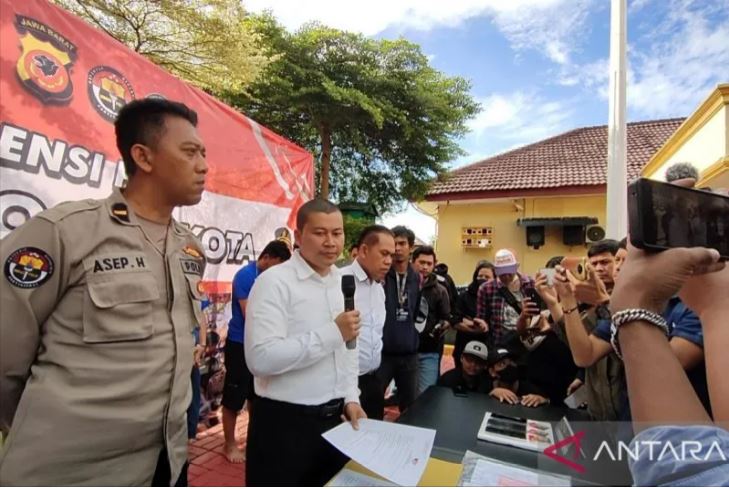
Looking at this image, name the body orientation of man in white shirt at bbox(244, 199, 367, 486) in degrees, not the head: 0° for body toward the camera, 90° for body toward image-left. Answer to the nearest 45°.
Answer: approximately 315°

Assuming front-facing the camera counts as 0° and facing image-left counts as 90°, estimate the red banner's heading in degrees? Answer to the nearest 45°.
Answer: approximately 315°

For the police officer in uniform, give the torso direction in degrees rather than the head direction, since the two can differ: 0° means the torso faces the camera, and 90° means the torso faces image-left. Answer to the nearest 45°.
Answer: approximately 315°

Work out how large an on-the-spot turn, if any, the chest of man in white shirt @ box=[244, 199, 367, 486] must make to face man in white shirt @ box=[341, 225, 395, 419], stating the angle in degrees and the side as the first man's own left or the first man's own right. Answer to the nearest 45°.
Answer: approximately 90° to the first man's own left

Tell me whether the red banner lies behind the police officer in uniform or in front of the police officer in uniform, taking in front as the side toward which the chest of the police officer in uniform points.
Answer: behind

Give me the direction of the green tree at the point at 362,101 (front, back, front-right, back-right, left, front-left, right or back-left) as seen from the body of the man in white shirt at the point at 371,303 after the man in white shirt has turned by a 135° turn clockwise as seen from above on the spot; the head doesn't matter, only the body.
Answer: right

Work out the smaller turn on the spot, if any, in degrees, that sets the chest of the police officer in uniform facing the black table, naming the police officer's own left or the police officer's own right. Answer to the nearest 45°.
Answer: approximately 45° to the police officer's own left

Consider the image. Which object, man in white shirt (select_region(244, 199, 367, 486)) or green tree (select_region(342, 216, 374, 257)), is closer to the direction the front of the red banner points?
the man in white shirt

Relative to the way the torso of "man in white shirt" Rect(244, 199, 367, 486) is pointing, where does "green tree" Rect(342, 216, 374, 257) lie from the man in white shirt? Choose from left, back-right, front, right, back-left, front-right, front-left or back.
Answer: back-left

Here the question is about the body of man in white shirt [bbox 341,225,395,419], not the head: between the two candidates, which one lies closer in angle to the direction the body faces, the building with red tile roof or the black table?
the black table
